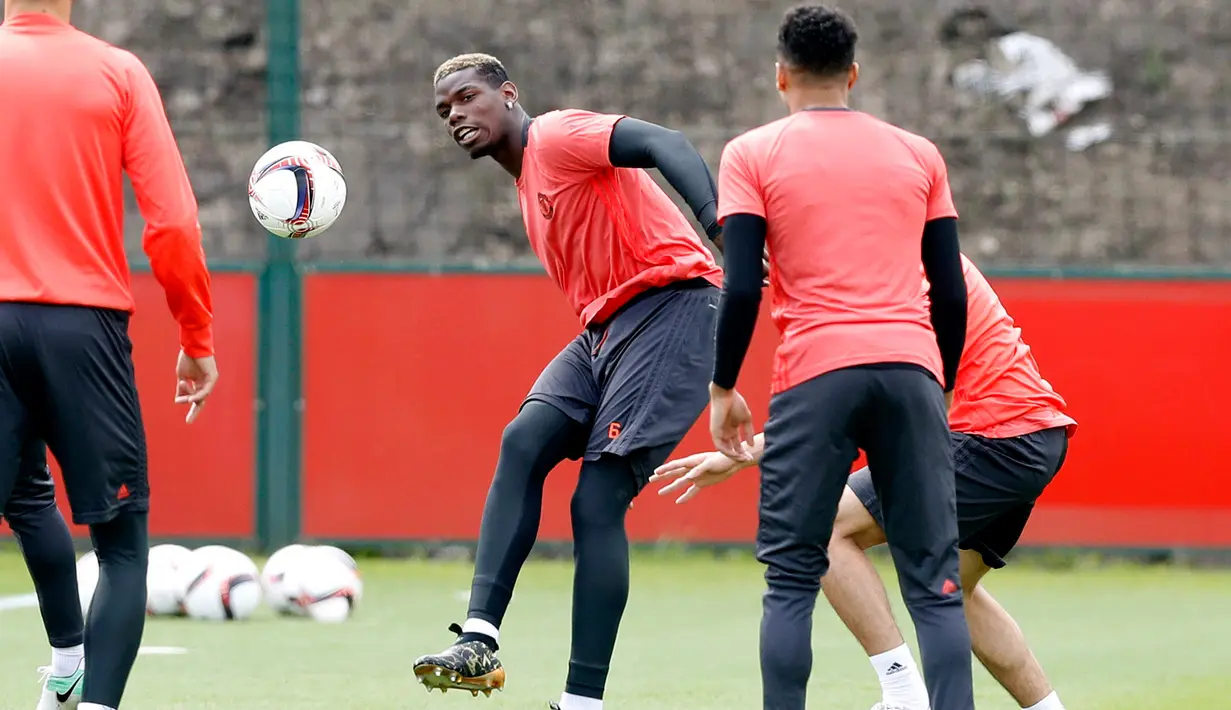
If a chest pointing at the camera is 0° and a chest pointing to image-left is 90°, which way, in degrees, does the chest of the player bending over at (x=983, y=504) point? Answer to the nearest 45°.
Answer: approximately 90°

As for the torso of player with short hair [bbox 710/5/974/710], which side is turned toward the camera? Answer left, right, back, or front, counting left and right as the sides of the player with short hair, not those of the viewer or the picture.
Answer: back

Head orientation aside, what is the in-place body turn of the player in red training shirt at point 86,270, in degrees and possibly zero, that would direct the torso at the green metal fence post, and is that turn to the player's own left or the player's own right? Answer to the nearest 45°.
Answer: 0° — they already face it

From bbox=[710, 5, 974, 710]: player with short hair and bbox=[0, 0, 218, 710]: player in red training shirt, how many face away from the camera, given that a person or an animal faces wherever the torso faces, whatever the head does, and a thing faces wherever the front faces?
2

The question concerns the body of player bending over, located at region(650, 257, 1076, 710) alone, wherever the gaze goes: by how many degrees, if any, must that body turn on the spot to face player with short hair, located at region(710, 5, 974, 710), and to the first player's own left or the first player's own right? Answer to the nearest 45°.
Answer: approximately 45° to the first player's own left

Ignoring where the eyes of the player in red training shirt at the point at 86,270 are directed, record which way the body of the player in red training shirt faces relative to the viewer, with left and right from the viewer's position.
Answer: facing away from the viewer

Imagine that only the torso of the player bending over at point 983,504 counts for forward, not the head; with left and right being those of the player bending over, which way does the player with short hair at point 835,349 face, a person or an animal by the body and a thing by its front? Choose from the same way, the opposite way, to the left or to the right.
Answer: to the right

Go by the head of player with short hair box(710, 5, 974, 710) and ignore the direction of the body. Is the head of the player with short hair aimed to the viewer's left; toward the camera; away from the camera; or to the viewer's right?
away from the camera

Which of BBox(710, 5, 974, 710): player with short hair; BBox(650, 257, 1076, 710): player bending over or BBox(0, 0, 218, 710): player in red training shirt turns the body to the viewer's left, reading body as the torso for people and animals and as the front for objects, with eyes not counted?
the player bending over
